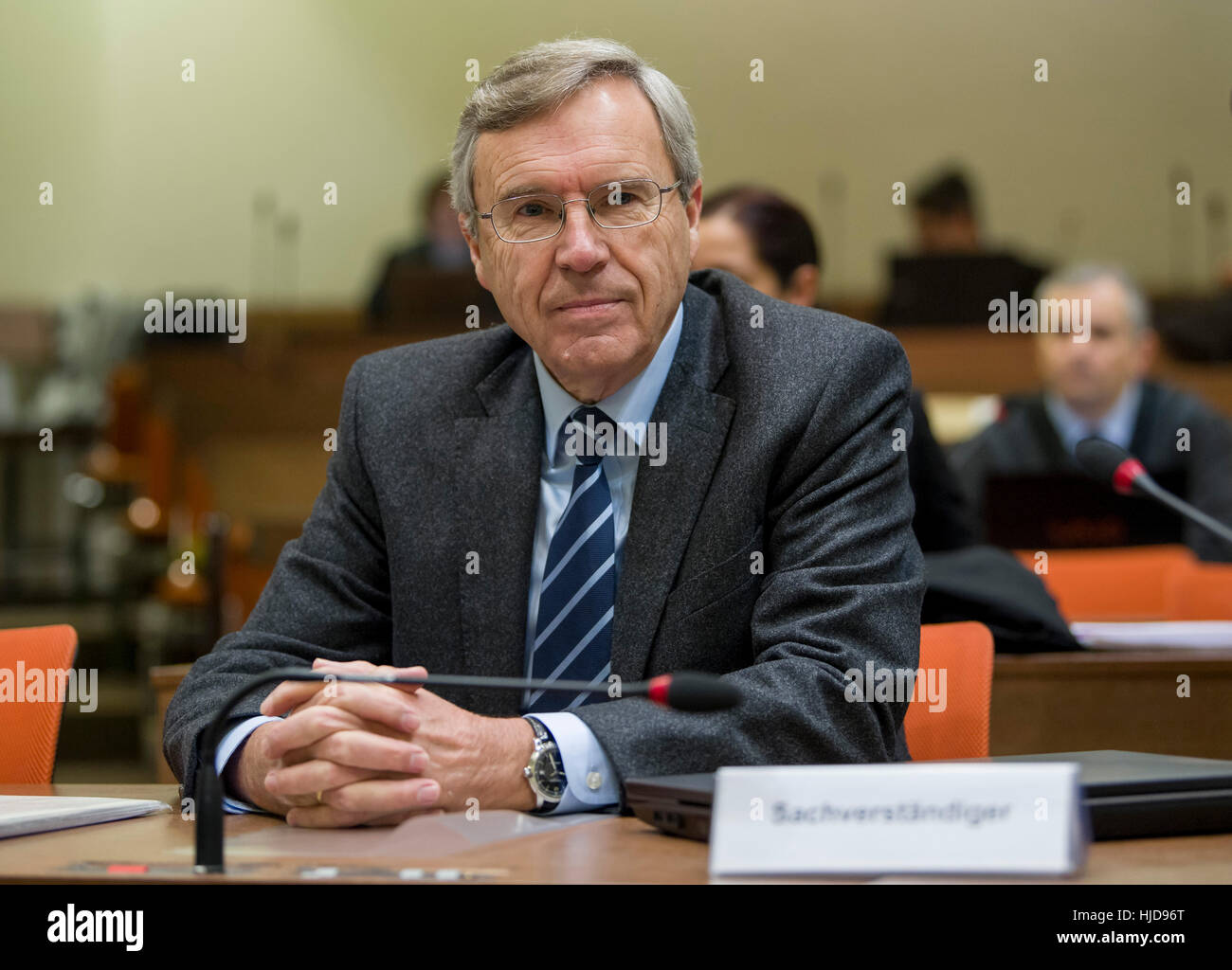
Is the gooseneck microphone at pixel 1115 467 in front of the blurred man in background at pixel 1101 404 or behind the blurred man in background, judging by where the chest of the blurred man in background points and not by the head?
in front

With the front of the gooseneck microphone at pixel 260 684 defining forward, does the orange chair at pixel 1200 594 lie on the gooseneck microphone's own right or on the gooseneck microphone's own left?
on the gooseneck microphone's own left

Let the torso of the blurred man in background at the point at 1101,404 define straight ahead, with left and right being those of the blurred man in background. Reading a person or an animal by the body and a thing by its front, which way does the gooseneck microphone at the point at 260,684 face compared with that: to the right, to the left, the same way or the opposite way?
to the left

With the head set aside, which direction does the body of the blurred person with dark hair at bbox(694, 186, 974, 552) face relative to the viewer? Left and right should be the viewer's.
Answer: facing the viewer and to the left of the viewer

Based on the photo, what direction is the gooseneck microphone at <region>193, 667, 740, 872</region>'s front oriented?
to the viewer's right

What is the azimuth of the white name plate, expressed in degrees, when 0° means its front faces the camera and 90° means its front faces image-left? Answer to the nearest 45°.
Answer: approximately 0°

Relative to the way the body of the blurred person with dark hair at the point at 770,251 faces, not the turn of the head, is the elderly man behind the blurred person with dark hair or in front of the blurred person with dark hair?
in front

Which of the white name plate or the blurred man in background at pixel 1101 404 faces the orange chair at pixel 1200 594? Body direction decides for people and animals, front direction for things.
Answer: the blurred man in background

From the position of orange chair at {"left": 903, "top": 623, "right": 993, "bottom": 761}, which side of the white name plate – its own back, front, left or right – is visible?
back

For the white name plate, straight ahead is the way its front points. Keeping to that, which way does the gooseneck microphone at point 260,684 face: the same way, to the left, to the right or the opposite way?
to the left
